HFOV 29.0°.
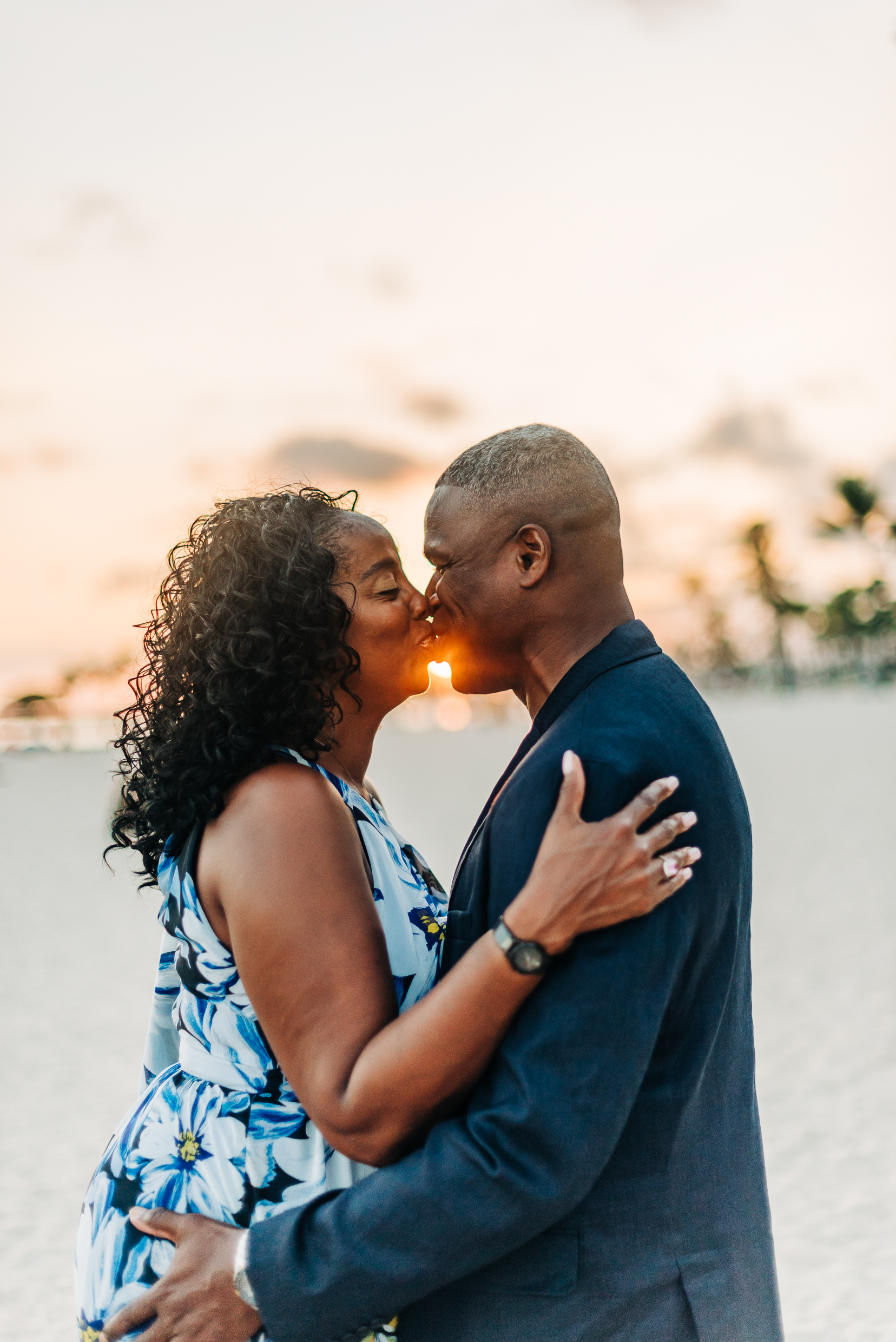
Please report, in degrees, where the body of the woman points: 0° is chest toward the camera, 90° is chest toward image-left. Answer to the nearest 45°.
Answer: approximately 270°

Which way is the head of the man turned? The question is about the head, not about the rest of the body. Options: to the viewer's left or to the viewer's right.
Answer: to the viewer's left

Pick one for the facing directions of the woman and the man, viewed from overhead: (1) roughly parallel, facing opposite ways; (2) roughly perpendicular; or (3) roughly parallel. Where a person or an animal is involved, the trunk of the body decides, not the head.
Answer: roughly parallel, facing opposite ways

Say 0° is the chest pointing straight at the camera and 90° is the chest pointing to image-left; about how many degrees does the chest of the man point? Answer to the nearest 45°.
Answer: approximately 90°

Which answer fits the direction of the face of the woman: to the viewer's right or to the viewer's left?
to the viewer's right
